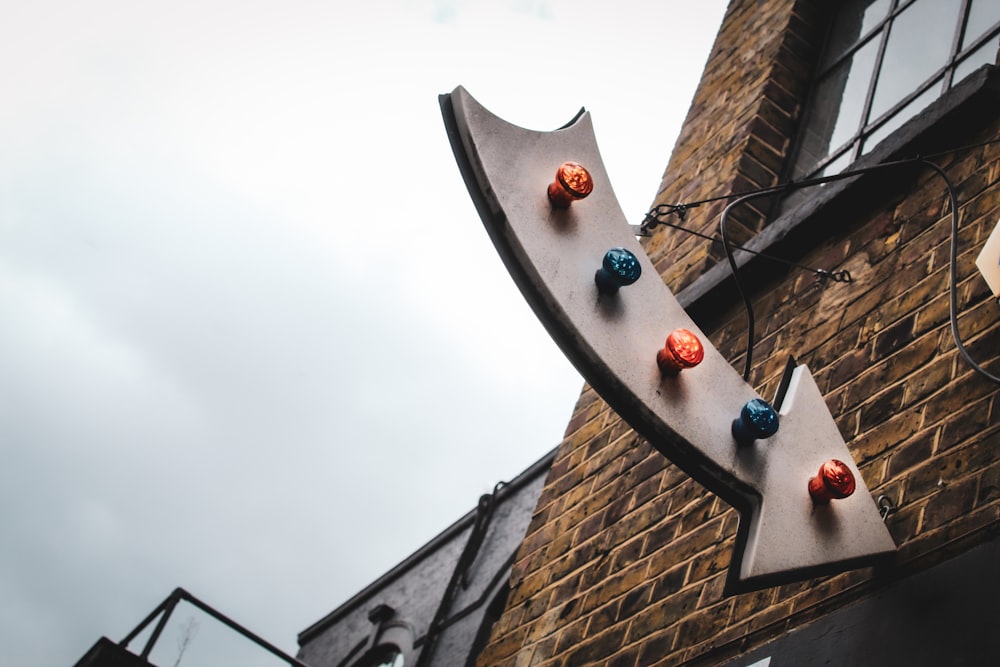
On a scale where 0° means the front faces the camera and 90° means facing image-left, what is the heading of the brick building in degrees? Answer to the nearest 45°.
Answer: approximately 45°
